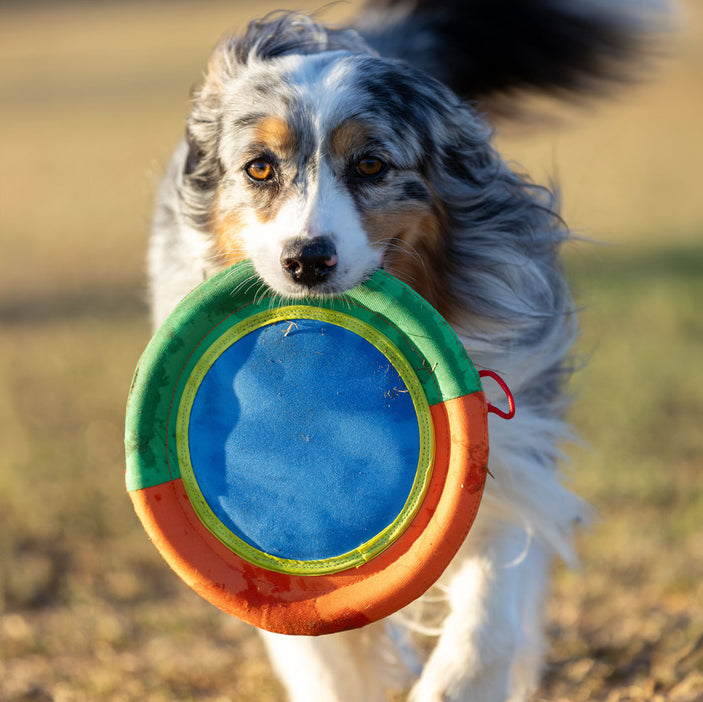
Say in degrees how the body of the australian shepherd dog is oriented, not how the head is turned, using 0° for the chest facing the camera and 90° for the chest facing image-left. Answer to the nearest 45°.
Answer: approximately 0°
